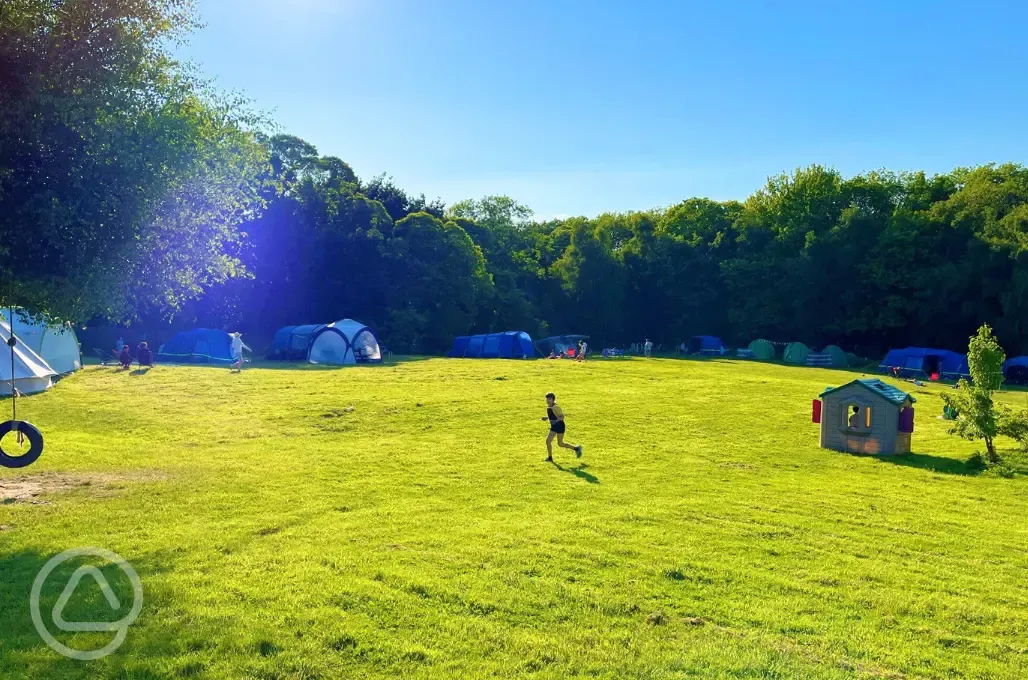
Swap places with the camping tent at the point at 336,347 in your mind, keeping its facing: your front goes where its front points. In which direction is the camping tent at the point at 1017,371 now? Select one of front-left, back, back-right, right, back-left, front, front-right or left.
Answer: front-left

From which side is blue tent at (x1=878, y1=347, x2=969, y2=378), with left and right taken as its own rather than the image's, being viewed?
front

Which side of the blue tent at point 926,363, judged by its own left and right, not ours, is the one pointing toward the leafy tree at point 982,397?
front

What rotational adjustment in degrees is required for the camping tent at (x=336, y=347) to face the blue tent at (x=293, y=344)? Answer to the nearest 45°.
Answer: approximately 180°

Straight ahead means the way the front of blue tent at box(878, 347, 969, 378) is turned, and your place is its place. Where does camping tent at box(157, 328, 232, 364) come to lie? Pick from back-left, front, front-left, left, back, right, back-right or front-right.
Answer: front-right

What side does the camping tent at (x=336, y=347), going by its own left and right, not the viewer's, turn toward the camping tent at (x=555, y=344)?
left

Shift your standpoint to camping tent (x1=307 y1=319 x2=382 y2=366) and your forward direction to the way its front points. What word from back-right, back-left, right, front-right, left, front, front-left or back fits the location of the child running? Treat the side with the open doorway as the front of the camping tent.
front-right

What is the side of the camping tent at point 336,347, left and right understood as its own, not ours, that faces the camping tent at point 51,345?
right

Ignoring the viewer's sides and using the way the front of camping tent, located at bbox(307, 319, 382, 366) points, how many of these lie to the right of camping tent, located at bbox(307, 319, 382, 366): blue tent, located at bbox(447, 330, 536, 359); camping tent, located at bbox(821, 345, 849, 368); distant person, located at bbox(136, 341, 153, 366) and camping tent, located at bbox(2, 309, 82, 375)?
2

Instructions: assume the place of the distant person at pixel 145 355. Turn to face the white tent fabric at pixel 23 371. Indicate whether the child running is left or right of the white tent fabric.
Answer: left

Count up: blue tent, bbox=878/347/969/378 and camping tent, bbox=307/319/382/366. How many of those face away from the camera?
0
